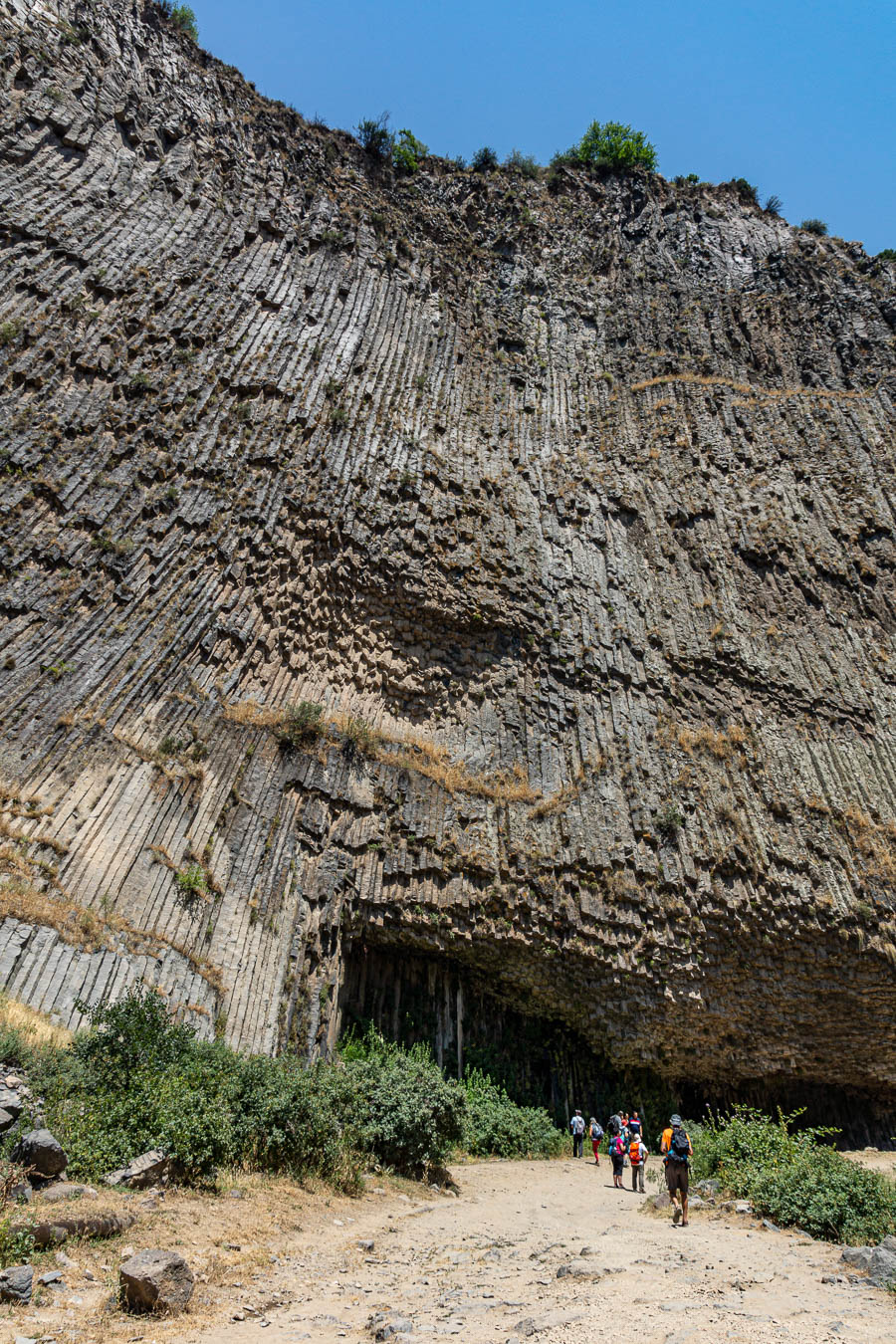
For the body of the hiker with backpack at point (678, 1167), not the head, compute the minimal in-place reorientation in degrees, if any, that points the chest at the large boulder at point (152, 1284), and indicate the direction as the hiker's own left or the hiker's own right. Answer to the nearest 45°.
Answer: approximately 135° to the hiker's own left

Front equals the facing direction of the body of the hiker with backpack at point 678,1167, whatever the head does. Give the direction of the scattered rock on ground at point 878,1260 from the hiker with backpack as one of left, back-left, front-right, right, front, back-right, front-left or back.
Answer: back-right

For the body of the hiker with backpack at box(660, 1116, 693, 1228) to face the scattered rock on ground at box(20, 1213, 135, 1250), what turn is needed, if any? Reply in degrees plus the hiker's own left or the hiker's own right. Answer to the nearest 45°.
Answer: approximately 135° to the hiker's own left

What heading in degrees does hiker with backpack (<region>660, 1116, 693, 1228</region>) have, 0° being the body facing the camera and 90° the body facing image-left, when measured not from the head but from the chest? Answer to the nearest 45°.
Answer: approximately 180°

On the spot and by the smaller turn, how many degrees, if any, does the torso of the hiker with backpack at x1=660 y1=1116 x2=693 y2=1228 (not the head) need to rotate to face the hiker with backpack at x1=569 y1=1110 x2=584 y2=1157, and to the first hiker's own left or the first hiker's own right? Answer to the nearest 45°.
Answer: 0° — they already face them

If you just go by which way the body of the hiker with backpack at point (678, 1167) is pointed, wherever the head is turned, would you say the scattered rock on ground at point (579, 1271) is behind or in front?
behind
